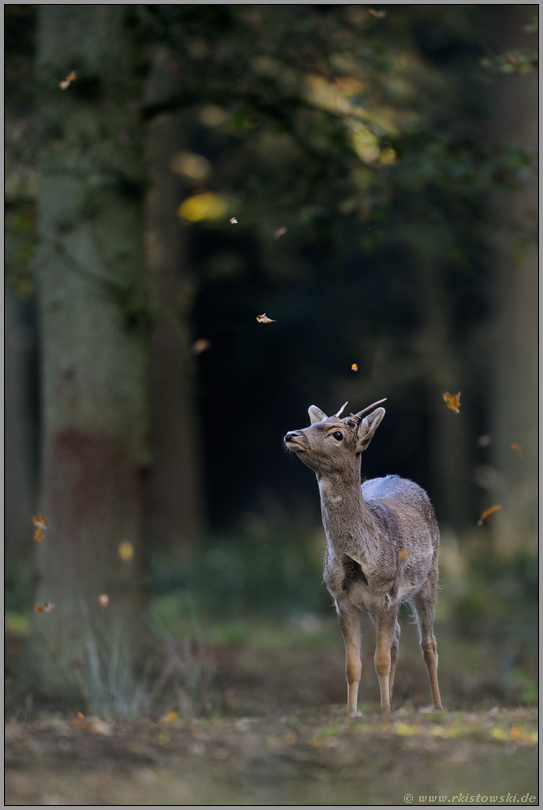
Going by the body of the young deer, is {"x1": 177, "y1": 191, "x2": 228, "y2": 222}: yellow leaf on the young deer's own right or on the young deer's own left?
on the young deer's own right

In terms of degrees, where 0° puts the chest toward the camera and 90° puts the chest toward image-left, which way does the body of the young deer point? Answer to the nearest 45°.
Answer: approximately 45°

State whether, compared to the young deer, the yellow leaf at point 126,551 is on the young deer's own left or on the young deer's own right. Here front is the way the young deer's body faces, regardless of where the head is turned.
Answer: on the young deer's own right

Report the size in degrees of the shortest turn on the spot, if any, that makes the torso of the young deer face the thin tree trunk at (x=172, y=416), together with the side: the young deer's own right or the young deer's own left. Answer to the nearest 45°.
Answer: approximately 135° to the young deer's own right
